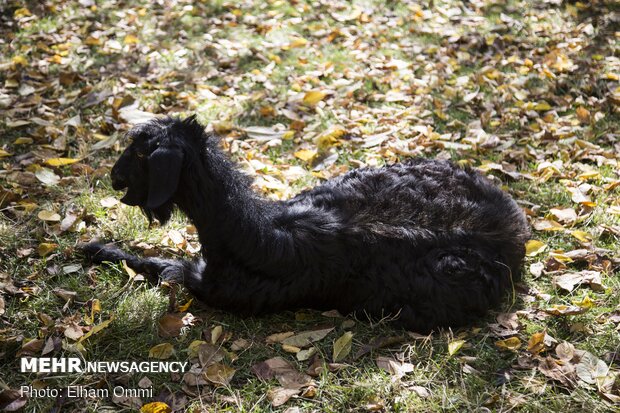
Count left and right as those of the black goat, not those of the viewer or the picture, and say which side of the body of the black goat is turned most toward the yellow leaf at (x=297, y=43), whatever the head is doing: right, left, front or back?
right

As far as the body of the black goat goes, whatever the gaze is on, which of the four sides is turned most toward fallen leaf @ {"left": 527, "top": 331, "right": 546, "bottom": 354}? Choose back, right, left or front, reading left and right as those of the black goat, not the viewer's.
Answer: back

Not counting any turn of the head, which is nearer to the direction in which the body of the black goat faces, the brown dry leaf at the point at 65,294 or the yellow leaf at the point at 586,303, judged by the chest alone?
the brown dry leaf

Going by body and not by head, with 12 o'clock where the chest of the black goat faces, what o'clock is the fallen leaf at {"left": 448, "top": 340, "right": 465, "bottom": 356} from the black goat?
The fallen leaf is roughly at 7 o'clock from the black goat.

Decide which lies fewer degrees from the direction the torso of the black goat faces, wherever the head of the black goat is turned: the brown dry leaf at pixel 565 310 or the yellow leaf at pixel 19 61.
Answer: the yellow leaf

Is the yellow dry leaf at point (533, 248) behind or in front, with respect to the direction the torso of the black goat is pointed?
behind

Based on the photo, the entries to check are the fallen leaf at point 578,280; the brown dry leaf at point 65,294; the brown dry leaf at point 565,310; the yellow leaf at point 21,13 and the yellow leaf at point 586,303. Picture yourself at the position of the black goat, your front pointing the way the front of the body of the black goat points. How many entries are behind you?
3

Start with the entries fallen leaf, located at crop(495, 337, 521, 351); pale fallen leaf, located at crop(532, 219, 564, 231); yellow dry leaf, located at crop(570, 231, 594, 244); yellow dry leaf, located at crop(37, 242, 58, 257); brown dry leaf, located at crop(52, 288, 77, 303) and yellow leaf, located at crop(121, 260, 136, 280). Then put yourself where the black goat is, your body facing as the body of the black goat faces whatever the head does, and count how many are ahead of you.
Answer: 3

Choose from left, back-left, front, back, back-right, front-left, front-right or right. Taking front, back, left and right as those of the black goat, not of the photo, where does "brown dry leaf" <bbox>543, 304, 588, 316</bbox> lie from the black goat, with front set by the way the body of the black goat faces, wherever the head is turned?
back

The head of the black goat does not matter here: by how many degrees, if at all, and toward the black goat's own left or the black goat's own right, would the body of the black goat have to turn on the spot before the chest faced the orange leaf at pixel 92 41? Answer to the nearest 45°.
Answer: approximately 45° to the black goat's own right

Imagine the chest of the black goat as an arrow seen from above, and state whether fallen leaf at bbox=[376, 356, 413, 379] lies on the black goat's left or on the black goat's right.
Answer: on the black goat's left

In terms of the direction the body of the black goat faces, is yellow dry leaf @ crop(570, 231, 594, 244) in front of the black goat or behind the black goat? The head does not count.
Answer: behind

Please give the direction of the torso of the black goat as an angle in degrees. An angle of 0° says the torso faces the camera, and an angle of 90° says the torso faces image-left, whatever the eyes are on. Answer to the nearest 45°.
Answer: approximately 90°

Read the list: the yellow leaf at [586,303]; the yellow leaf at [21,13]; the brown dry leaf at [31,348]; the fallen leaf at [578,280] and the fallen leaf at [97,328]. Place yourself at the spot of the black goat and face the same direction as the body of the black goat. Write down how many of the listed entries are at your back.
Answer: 2

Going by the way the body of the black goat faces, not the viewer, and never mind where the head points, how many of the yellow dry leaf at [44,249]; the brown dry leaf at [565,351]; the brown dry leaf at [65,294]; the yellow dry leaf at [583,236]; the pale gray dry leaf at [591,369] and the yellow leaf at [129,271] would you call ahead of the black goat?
3

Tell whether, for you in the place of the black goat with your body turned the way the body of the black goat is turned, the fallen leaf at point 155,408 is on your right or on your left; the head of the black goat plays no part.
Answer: on your left

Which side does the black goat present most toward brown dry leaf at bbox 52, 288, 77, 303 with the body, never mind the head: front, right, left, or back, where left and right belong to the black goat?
front

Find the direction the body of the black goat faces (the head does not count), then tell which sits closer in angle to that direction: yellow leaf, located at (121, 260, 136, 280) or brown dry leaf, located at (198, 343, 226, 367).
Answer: the yellow leaf
